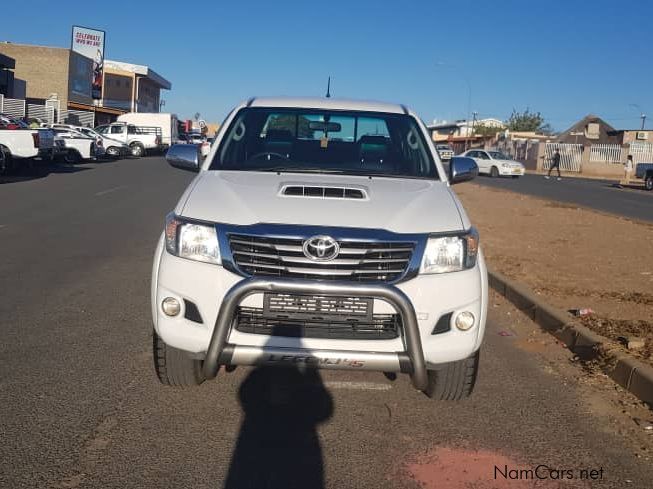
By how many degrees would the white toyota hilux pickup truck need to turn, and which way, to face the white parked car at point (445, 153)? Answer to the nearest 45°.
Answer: approximately 180°

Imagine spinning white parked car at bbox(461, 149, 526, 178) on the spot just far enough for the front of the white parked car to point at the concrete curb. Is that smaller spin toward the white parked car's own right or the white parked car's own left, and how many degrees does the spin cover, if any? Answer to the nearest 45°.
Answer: approximately 45° to the white parked car's own right

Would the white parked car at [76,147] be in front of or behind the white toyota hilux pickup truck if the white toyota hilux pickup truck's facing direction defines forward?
behind

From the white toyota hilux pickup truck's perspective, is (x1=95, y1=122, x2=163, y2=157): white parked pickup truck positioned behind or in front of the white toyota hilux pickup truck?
behind

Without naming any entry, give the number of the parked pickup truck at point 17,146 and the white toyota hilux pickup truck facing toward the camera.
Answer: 1

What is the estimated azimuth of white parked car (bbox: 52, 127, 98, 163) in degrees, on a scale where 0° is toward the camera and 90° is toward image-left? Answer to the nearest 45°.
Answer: approximately 315°
